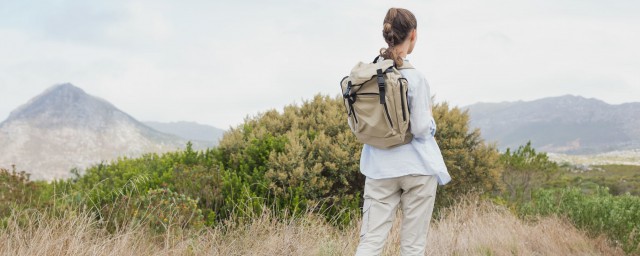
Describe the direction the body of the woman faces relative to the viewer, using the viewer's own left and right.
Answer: facing away from the viewer and to the right of the viewer

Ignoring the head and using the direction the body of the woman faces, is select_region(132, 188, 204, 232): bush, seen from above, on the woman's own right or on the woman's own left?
on the woman's own left

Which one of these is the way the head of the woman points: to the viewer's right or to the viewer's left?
to the viewer's right
